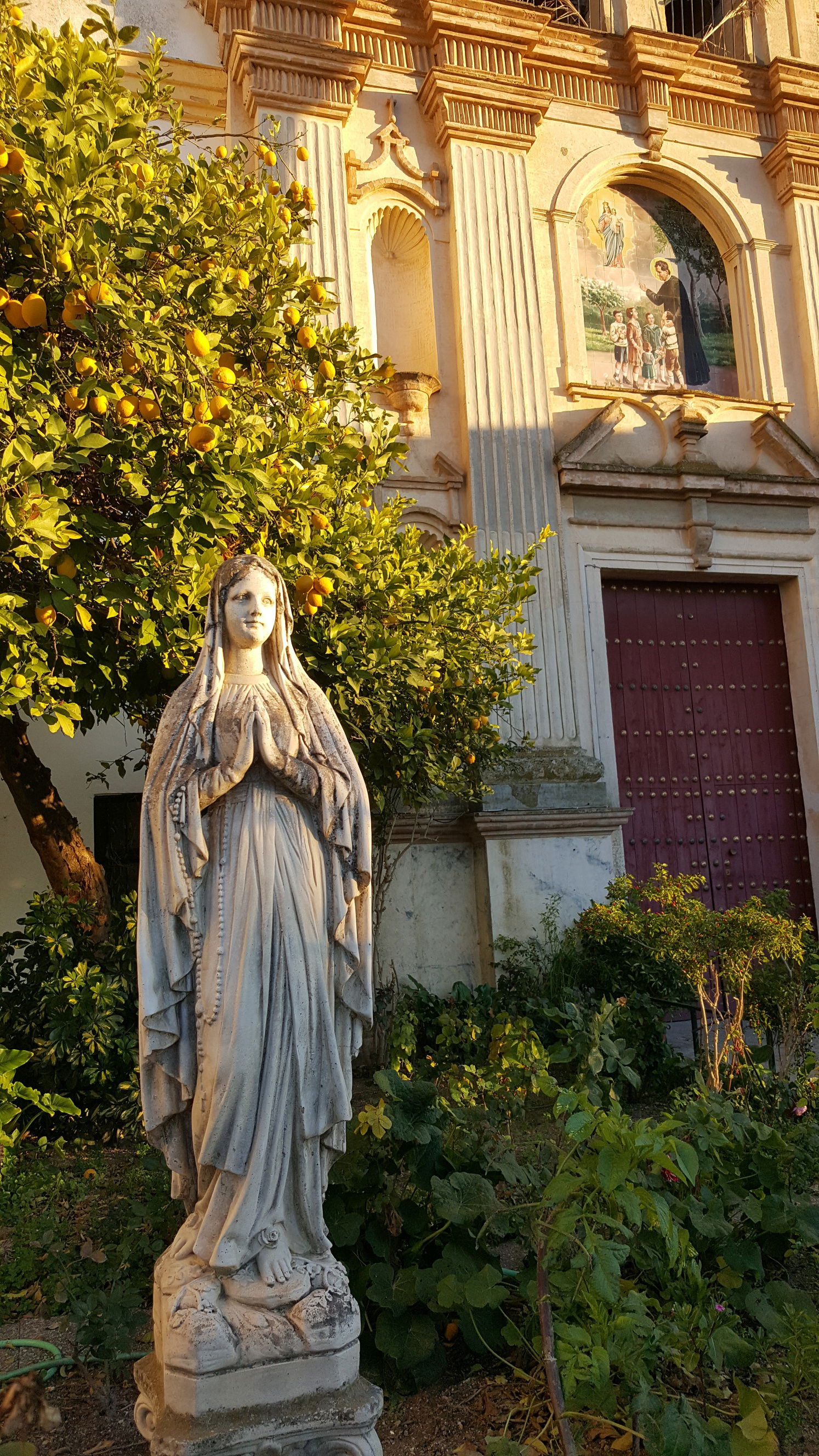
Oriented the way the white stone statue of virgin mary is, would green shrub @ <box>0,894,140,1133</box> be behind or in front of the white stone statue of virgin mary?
behind

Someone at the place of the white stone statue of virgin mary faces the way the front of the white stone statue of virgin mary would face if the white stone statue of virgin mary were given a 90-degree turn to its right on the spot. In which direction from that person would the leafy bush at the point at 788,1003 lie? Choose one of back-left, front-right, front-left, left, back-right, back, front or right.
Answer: back-right

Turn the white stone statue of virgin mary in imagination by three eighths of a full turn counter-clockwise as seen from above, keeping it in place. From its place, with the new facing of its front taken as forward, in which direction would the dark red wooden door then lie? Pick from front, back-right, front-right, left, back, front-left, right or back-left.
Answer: front

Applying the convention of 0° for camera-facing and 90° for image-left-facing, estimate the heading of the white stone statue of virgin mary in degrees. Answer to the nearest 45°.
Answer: approximately 0°

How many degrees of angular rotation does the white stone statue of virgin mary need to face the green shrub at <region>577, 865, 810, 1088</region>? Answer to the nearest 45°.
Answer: approximately 135° to its left
